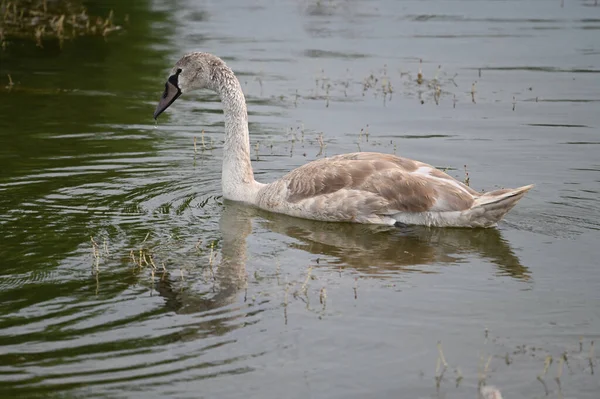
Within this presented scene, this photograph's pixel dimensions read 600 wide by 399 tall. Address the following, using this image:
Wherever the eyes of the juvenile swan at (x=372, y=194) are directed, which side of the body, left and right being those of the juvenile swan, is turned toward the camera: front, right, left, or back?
left
